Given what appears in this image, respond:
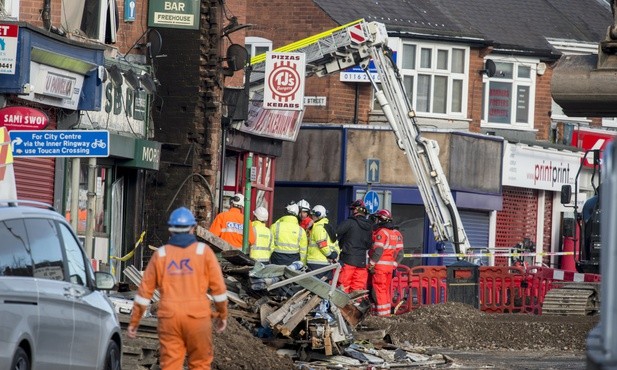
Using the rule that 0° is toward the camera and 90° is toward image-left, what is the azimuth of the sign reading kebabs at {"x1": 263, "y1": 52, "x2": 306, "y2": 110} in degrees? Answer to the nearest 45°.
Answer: approximately 0°

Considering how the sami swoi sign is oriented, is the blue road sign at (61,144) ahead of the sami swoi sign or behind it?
ahead

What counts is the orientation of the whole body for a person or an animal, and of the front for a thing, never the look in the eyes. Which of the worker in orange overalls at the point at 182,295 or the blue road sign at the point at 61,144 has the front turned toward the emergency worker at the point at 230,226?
the worker in orange overalls

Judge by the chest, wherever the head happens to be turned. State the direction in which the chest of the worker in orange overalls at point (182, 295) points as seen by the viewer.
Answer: away from the camera

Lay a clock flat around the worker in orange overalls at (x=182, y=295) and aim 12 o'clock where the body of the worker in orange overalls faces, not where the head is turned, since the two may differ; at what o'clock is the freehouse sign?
The freehouse sign is roughly at 12 o'clock from the worker in orange overalls.

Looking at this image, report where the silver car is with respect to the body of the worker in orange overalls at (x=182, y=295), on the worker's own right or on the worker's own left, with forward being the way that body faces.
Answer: on the worker's own left

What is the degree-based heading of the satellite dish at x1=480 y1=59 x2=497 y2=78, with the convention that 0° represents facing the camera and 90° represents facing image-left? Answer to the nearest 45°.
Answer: approximately 315°
